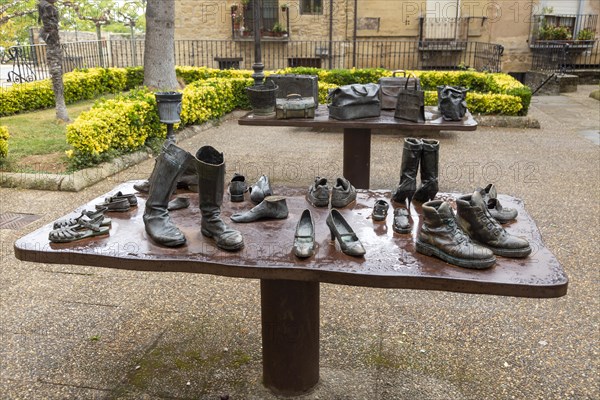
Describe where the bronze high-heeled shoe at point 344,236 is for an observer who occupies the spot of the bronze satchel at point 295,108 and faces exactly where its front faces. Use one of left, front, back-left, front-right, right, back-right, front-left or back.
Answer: front

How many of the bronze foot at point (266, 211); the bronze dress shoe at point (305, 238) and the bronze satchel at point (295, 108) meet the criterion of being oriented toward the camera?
2

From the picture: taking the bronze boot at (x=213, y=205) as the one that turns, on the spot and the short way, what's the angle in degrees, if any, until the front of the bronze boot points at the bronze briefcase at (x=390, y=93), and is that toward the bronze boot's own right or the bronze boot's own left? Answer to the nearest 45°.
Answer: approximately 90° to the bronze boot's own left

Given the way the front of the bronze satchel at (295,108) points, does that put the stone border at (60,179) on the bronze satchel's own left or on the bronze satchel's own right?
on the bronze satchel's own right

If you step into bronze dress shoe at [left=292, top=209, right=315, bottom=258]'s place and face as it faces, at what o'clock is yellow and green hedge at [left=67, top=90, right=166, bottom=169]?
The yellow and green hedge is roughly at 5 o'clock from the bronze dress shoe.

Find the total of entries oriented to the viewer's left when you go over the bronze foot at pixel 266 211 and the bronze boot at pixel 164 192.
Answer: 1

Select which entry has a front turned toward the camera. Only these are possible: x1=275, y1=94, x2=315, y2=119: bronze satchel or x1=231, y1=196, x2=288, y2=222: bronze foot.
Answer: the bronze satchel

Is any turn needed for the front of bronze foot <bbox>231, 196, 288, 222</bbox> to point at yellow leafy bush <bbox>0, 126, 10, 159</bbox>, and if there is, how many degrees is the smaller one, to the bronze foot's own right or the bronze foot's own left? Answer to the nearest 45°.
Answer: approximately 45° to the bronze foot's own right

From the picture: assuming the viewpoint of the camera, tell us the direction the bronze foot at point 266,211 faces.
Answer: facing to the left of the viewer

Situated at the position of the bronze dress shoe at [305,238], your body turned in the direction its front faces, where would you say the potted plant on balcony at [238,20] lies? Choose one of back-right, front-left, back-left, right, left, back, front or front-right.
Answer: back

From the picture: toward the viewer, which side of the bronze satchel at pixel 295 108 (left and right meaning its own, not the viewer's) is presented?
front

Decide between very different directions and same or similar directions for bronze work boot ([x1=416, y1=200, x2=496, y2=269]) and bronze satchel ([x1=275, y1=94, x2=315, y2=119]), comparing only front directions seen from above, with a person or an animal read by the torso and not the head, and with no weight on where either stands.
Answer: same or similar directions

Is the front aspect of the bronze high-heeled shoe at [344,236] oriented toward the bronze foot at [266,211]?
no

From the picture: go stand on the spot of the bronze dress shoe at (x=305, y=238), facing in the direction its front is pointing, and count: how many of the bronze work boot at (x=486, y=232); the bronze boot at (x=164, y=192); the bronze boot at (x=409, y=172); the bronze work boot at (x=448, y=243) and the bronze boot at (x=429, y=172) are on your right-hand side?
1

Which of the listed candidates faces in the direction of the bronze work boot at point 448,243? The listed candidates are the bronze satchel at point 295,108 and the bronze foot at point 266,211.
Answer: the bronze satchel

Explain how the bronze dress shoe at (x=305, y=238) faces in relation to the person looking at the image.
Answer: facing the viewer
